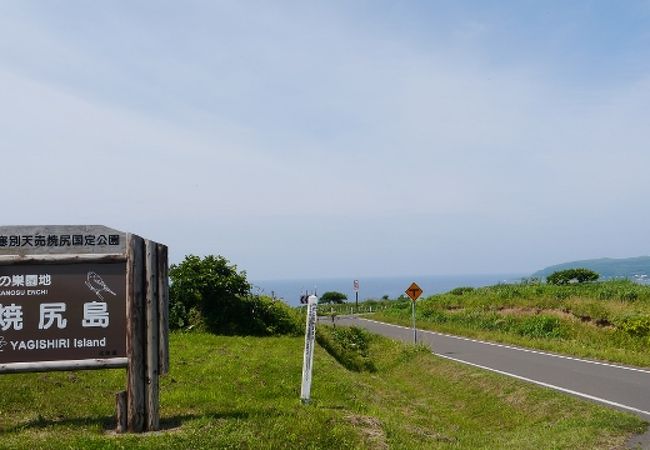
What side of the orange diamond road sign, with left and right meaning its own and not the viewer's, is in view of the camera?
front

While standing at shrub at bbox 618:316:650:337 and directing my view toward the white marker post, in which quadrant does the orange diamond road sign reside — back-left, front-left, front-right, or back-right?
front-right

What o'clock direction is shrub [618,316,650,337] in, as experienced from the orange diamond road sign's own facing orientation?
The shrub is roughly at 9 o'clock from the orange diamond road sign.

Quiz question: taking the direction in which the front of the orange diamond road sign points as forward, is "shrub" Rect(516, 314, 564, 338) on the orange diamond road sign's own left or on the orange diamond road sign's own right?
on the orange diamond road sign's own left

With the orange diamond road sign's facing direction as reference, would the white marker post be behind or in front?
in front

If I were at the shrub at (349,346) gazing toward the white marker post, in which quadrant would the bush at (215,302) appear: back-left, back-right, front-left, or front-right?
back-right

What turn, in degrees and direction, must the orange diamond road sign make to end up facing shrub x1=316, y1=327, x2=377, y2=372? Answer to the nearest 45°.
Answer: approximately 45° to its right

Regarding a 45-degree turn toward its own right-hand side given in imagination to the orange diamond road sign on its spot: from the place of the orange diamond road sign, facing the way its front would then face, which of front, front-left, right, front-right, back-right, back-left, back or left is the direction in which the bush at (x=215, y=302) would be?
front
